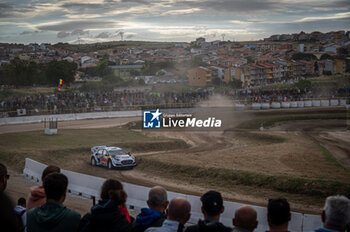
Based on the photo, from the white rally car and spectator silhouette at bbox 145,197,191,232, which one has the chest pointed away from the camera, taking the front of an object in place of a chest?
the spectator silhouette

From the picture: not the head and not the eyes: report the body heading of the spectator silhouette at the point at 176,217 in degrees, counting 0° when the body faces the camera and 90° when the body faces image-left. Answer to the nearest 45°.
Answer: approximately 180°

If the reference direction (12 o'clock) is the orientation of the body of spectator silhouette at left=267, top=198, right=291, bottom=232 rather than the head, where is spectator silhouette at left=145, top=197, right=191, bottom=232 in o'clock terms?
spectator silhouette at left=145, top=197, right=191, bottom=232 is roughly at 9 o'clock from spectator silhouette at left=267, top=198, right=291, bottom=232.

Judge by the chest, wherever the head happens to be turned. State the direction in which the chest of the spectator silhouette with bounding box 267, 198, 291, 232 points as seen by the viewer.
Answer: away from the camera

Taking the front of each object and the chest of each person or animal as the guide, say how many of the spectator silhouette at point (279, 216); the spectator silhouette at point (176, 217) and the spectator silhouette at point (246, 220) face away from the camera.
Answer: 3

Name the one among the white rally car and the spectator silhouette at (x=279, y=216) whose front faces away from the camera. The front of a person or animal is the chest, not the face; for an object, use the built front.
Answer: the spectator silhouette

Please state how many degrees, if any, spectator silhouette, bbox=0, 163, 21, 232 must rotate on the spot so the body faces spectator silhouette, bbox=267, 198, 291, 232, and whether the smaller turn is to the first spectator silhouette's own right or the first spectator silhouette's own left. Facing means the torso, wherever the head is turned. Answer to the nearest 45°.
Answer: approximately 45° to the first spectator silhouette's own right

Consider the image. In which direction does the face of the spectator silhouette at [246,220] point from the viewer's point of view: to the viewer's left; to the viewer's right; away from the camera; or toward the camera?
away from the camera

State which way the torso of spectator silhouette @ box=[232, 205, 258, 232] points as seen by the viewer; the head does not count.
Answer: away from the camera

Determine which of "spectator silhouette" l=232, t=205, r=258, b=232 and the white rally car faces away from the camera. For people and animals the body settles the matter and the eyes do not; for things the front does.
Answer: the spectator silhouette

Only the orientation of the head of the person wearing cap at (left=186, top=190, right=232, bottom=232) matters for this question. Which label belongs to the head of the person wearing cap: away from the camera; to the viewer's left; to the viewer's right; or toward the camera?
away from the camera

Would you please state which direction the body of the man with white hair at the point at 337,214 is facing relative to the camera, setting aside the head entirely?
away from the camera

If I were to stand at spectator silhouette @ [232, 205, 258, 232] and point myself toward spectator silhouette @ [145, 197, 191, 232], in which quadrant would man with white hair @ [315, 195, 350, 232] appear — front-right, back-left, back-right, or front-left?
back-left

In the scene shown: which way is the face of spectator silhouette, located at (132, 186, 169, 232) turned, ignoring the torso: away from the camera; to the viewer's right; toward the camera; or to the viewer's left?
away from the camera
